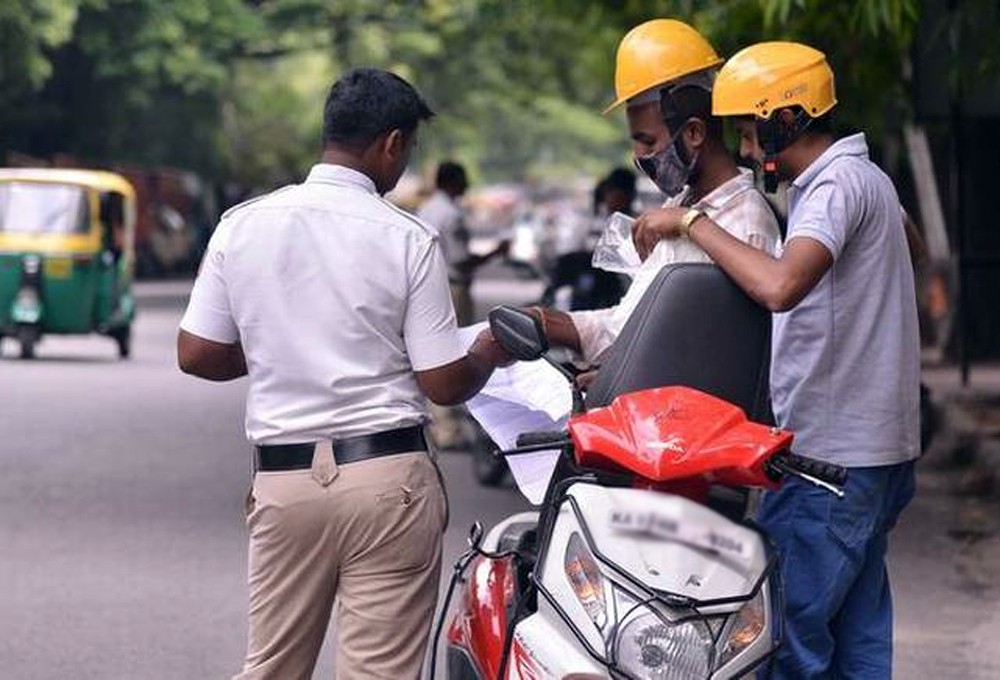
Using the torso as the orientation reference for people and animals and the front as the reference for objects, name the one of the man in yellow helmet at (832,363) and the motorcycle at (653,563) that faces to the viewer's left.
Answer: the man in yellow helmet

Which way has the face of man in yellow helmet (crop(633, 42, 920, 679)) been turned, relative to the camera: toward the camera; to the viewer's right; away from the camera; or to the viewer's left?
to the viewer's left

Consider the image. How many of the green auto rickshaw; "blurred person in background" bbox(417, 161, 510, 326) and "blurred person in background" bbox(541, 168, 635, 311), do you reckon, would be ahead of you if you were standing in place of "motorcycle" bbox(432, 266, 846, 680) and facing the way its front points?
0

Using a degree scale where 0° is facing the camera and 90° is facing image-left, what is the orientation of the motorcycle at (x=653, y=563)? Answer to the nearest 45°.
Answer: approximately 315°

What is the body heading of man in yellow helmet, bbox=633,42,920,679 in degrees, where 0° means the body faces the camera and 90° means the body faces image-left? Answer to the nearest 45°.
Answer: approximately 90°

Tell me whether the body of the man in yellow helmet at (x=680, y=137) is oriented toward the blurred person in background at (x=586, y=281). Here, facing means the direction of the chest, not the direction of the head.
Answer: no

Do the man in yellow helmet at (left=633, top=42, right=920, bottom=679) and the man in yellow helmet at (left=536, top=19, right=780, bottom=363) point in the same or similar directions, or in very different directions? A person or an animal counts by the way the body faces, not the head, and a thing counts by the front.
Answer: same or similar directions

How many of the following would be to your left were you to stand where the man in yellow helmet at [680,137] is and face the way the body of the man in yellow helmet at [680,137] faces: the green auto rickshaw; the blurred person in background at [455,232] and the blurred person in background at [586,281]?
0

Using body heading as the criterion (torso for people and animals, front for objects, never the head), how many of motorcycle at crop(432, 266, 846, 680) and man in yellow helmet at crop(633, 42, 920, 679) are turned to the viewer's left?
1

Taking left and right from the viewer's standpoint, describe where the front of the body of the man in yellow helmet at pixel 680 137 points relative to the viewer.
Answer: facing to the left of the viewer

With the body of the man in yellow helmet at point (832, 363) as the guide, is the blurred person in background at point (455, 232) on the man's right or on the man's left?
on the man's right

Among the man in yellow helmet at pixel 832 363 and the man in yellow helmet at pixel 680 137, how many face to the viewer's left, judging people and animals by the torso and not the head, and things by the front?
2

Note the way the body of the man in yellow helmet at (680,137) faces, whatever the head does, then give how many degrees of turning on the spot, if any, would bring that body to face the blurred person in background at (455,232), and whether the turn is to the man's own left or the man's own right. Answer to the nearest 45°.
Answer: approximately 90° to the man's own right
